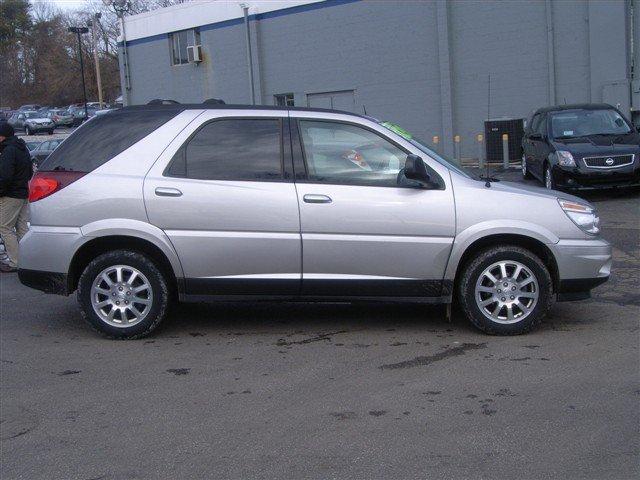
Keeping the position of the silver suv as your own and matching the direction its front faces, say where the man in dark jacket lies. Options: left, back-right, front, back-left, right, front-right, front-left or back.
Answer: back-left

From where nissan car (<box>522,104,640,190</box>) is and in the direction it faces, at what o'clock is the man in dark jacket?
The man in dark jacket is roughly at 3 o'clock from the nissan car.

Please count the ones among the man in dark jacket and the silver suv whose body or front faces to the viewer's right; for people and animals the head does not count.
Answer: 1

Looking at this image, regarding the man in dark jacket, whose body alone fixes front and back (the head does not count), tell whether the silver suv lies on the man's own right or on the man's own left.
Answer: on the man's own left

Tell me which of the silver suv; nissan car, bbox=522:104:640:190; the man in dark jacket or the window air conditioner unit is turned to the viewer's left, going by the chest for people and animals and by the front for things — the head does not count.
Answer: the man in dark jacket

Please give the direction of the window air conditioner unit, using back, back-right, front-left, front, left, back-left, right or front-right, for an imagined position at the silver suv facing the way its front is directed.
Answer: left

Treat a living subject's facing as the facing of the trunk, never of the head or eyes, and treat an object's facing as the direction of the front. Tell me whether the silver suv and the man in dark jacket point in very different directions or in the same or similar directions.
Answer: very different directions

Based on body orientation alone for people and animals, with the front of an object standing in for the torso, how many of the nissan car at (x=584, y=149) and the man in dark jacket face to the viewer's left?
1

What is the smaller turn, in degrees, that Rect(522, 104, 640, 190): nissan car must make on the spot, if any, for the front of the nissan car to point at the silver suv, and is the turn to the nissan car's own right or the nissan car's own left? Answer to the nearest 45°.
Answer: approximately 45° to the nissan car's own right

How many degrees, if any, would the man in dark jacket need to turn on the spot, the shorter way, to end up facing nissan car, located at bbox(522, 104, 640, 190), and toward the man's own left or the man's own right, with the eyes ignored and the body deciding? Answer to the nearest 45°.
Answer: approximately 180°

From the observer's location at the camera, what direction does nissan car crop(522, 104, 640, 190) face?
facing the viewer and to the right of the viewer

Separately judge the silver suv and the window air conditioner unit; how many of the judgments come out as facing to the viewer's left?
0

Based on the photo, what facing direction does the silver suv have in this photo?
to the viewer's right

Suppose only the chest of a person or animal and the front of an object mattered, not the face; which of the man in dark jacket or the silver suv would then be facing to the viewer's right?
the silver suv

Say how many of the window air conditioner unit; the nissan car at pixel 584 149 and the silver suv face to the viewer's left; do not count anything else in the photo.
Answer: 0
